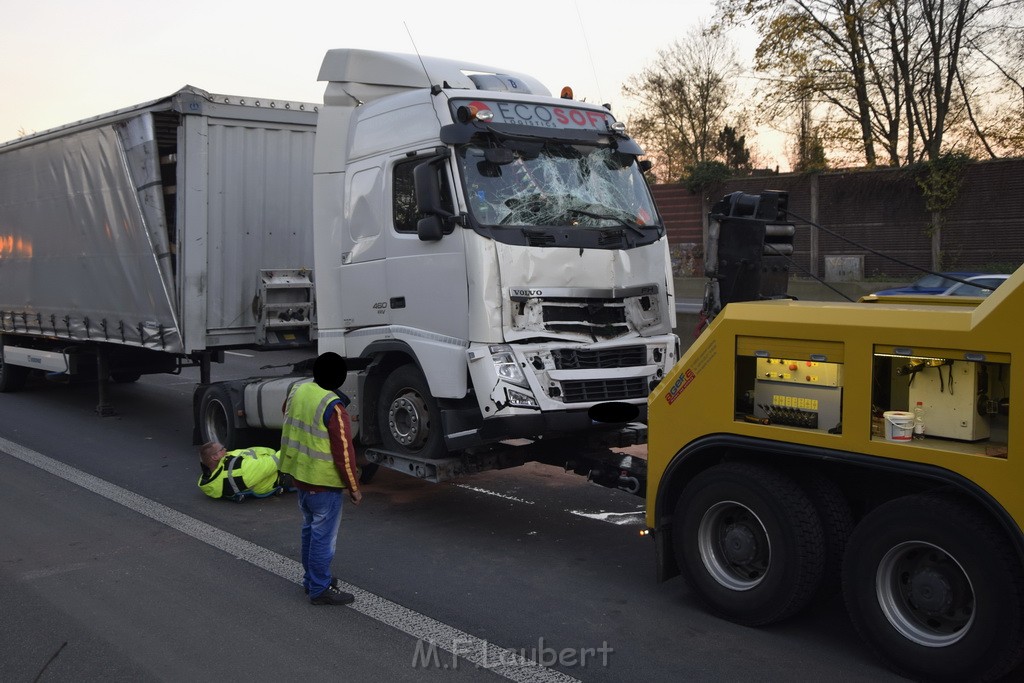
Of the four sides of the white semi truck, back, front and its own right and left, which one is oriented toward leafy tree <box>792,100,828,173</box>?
left

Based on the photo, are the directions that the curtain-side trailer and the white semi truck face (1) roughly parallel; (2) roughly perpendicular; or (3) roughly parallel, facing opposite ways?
roughly parallel

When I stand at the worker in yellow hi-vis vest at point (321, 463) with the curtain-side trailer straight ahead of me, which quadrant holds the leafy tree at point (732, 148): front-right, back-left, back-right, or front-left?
front-right

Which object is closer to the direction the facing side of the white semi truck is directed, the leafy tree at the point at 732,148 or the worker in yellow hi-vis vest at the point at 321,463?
the worker in yellow hi-vis vest

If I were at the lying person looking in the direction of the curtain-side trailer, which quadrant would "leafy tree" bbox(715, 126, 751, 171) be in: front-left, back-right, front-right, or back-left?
front-right

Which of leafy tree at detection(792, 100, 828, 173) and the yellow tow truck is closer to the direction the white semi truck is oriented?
the yellow tow truck

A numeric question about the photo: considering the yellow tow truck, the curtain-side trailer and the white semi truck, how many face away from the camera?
0

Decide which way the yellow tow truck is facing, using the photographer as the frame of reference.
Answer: facing the viewer and to the right of the viewer

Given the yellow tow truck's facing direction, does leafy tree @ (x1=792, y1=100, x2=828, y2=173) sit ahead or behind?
behind

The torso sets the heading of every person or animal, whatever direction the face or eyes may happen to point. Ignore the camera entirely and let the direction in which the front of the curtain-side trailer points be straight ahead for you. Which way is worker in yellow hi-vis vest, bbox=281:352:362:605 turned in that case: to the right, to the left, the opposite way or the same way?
to the left

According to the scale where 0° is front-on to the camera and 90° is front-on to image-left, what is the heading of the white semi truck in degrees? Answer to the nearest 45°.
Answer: approximately 315°

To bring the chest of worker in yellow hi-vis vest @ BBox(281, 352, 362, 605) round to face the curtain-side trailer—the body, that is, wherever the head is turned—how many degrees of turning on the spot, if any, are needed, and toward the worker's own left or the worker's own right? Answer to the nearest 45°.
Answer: approximately 45° to the worker's own left
